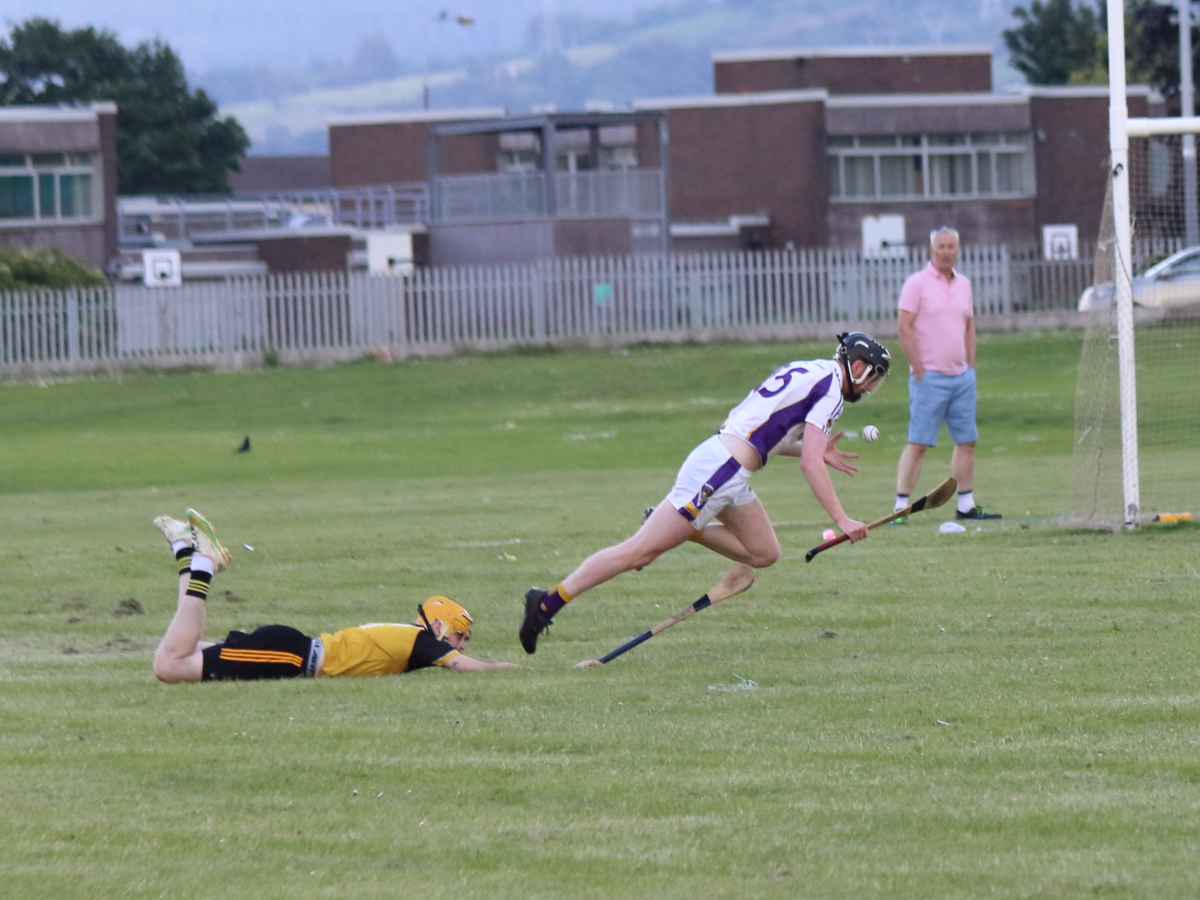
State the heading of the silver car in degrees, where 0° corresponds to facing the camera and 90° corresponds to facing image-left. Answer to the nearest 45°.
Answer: approximately 90°

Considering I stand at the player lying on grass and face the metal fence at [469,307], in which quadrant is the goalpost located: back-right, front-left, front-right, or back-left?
front-right

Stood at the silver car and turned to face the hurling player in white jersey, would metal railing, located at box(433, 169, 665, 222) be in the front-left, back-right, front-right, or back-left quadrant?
back-right

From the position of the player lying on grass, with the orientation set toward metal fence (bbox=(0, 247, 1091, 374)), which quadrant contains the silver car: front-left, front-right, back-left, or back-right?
front-right

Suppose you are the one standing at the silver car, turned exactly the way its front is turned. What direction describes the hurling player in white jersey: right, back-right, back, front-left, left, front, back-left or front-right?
left

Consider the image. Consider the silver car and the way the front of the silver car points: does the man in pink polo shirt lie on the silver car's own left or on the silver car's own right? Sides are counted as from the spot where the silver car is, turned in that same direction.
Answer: on the silver car's own left

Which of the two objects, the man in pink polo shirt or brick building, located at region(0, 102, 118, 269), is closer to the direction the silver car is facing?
the brick building

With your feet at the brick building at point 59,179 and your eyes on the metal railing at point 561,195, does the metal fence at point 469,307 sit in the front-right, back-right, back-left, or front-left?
front-right

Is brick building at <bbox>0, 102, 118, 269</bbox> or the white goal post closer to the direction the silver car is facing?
the brick building

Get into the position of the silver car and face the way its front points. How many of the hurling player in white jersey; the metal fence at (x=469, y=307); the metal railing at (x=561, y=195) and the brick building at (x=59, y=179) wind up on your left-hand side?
1

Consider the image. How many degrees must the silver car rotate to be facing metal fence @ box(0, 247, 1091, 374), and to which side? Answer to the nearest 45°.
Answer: approximately 45° to its right

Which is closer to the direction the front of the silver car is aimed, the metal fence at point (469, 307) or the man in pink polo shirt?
the metal fence
